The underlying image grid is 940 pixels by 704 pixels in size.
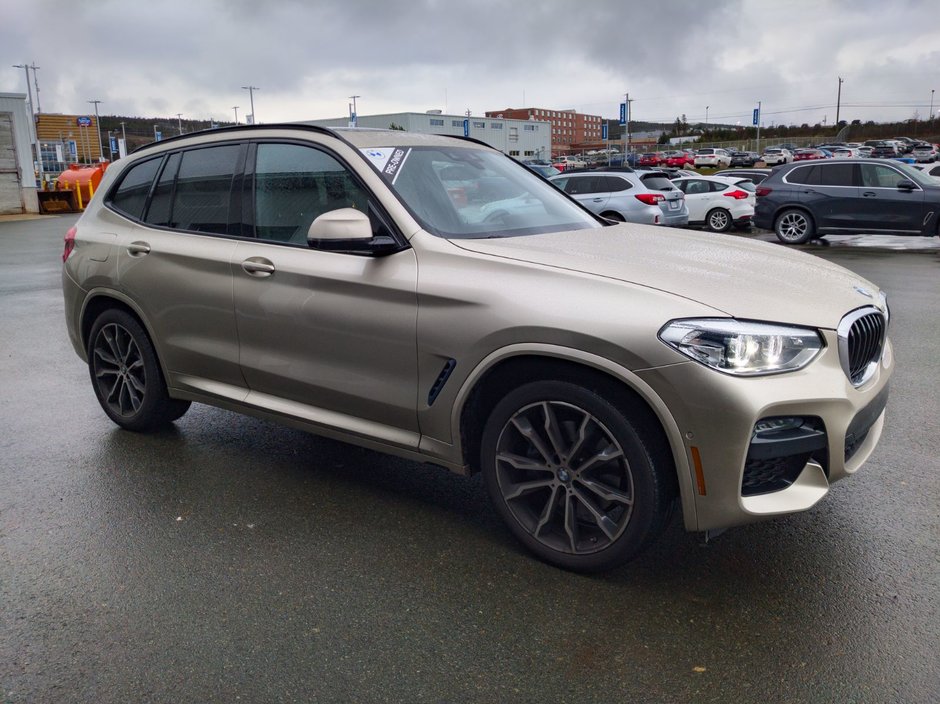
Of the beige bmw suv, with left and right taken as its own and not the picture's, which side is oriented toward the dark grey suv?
left

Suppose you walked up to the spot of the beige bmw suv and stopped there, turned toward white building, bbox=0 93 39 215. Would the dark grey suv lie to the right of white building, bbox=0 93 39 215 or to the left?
right

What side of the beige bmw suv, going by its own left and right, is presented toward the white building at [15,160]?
back

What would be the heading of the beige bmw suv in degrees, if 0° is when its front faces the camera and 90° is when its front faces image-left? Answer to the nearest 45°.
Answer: approximately 315°

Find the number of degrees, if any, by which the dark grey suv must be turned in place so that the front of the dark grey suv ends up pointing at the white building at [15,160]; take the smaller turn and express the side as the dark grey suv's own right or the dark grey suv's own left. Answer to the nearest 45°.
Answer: approximately 180°

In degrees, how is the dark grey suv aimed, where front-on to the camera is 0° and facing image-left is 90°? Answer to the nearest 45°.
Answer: approximately 270°

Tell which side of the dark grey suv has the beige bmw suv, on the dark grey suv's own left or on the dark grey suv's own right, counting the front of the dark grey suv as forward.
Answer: on the dark grey suv's own right
